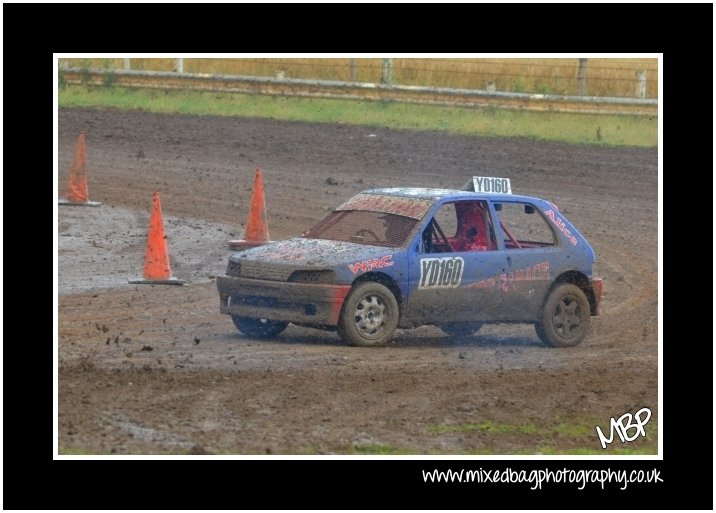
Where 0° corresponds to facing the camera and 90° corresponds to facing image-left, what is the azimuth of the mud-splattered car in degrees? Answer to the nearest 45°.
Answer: approximately 45°

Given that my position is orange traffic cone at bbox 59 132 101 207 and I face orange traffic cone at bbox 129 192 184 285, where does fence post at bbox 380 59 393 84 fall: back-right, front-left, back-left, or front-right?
back-left

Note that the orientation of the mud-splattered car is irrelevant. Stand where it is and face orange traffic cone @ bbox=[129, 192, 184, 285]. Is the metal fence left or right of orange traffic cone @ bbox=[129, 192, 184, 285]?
right

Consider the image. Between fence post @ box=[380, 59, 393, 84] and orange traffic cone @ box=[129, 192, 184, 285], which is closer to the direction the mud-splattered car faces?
the orange traffic cone
